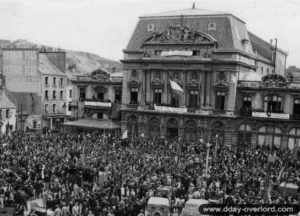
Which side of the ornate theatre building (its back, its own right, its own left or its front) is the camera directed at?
front

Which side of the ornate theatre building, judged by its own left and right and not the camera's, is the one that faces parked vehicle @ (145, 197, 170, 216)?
front
